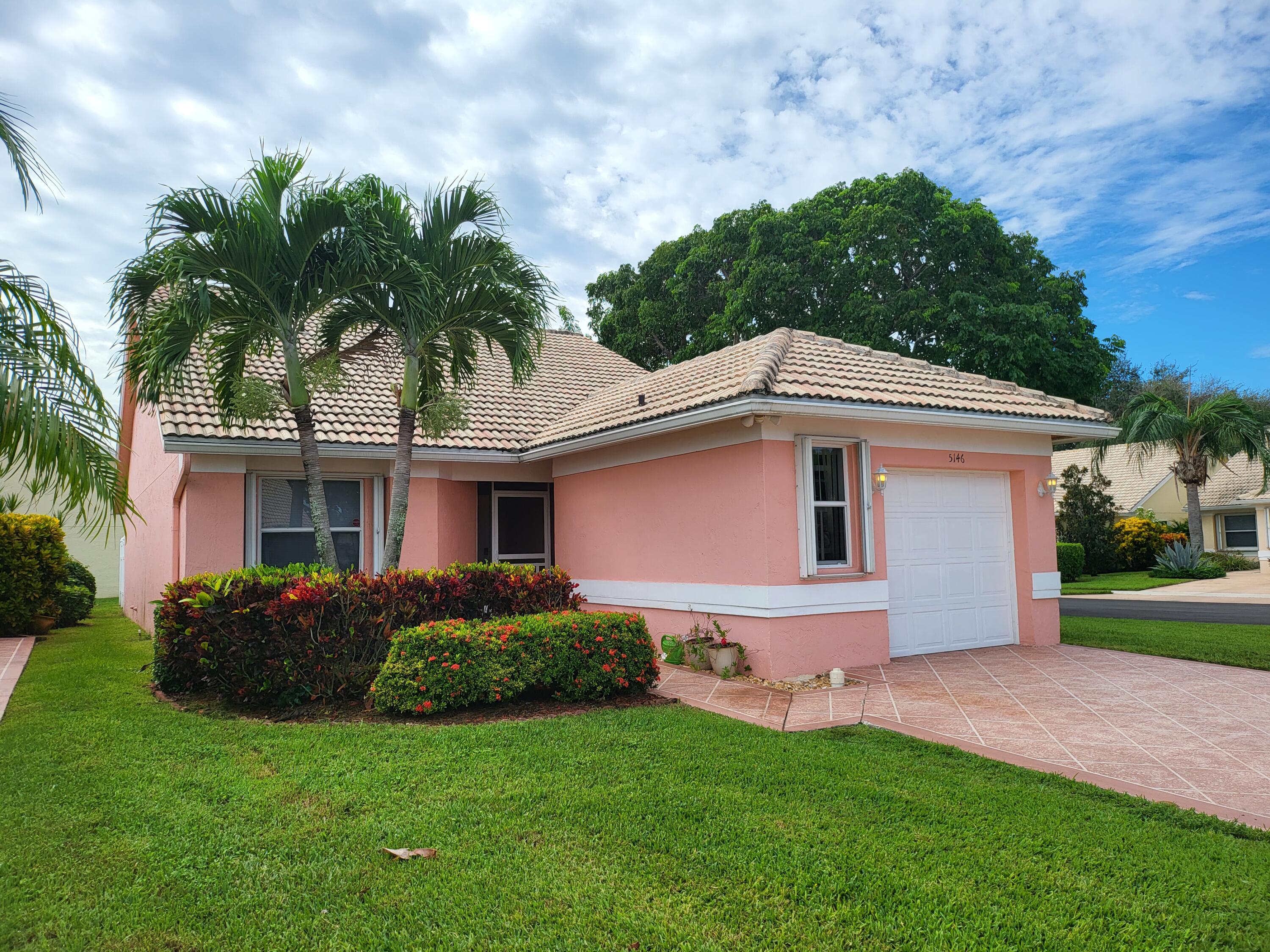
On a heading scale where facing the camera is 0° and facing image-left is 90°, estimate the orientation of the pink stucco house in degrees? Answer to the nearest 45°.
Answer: approximately 315°

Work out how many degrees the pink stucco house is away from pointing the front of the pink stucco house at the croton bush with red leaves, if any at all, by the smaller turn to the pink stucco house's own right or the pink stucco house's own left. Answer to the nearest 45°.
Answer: approximately 90° to the pink stucco house's own right

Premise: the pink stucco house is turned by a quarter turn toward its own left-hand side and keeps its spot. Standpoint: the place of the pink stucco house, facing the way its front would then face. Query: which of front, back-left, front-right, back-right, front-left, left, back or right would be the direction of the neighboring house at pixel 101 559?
left

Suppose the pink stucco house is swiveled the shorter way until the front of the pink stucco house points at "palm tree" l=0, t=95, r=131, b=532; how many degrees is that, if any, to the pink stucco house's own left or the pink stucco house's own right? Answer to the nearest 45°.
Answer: approximately 90° to the pink stucco house's own right

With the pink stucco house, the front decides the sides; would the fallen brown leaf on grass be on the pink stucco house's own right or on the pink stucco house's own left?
on the pink stucco house's own right

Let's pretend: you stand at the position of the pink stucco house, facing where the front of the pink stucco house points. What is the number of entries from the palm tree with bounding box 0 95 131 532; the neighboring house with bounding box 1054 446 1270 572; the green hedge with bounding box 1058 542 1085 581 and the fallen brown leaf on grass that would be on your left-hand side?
2

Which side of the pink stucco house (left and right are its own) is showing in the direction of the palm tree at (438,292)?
right

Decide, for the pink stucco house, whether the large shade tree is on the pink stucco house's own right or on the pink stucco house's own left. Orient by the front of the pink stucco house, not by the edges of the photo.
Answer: on the pink stucco house's own left
